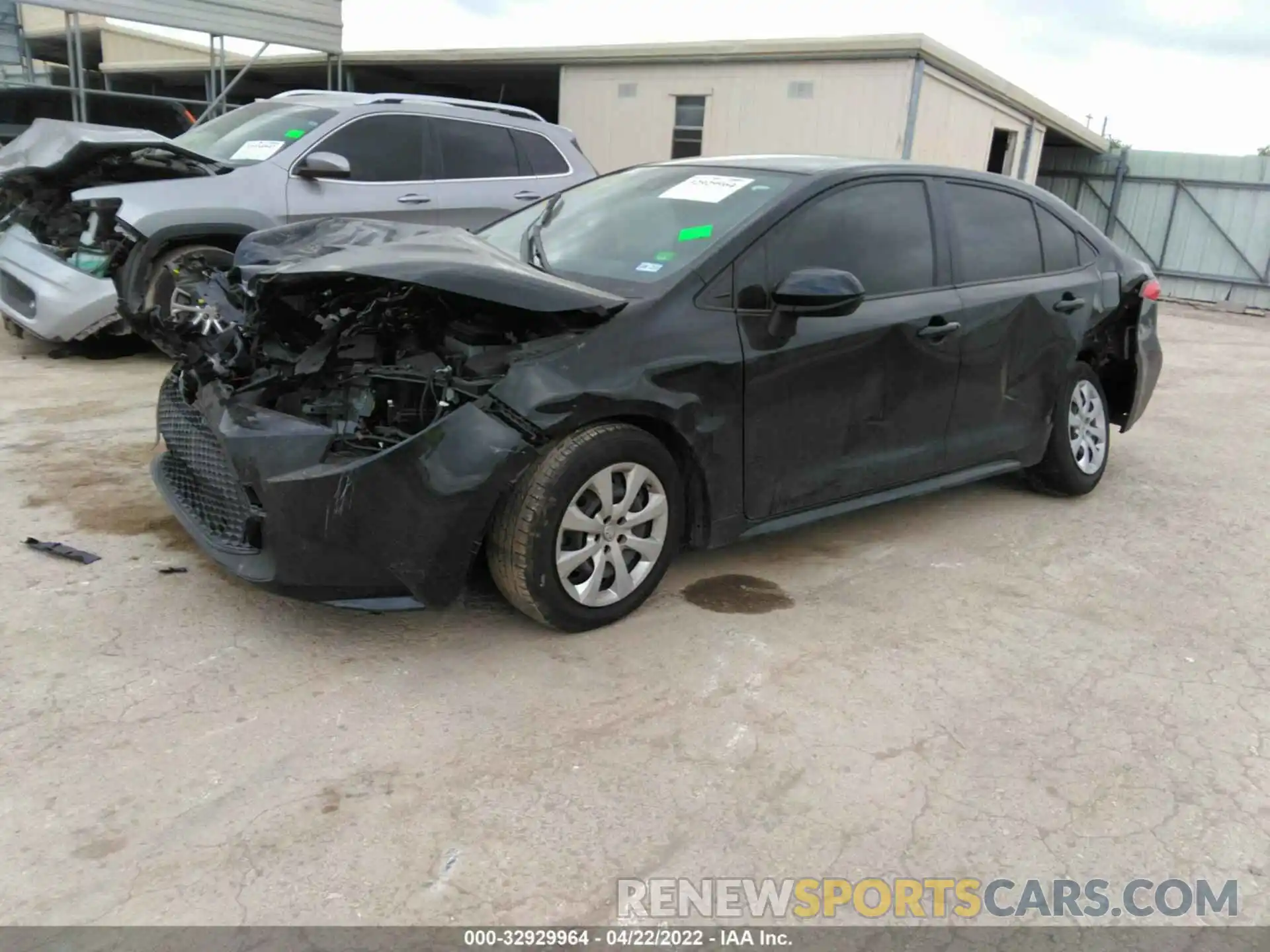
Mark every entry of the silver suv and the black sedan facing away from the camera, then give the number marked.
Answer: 0

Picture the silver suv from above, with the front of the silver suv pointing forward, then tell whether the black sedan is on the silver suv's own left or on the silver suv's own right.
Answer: on the silver suv's own left

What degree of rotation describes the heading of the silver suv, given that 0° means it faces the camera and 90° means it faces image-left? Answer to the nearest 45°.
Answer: approximately 45°

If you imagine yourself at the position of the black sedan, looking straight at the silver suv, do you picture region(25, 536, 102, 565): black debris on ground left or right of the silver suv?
left

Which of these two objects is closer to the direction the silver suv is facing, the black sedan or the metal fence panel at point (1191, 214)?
the black sedan

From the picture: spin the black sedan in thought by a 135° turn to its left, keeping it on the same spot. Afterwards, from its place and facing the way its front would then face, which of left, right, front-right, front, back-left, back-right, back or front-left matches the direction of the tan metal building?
left

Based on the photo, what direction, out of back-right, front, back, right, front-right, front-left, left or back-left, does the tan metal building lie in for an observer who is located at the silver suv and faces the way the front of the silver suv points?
back

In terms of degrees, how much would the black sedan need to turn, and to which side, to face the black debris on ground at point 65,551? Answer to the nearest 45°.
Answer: approximately 45° to its right

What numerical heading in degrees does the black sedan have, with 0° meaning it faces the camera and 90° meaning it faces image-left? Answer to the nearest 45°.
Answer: approximately 45°

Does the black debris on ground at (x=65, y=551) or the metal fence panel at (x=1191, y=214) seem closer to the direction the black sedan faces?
the black debris on ground

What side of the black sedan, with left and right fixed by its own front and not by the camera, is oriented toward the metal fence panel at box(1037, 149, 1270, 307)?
back

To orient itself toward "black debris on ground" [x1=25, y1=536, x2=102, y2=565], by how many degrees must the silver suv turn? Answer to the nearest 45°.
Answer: approximately 45° to its left

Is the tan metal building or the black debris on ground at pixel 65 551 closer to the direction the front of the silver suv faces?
the black debris on ground
